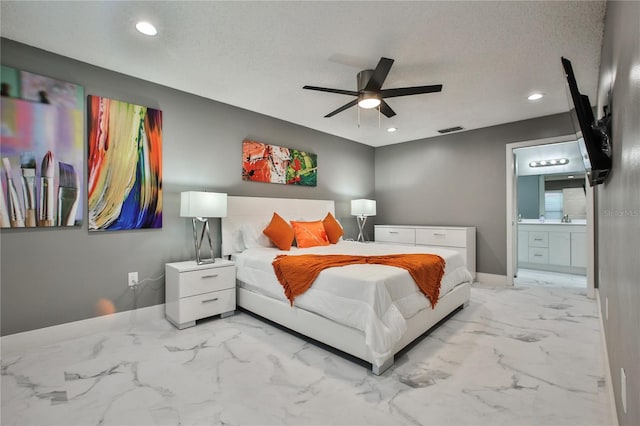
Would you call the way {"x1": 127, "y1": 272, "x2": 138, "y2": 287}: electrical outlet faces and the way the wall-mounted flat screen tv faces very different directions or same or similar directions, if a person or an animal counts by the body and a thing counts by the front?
very different directions

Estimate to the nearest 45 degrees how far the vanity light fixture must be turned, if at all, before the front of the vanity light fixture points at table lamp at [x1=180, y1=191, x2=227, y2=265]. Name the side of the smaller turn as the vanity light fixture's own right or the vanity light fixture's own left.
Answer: approximately 45° to the vanity light fixture's own right

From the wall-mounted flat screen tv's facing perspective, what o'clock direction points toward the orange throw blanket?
The orange throw blanket is roughly at 12 o'clock from the wall-mounted flat screen tv.

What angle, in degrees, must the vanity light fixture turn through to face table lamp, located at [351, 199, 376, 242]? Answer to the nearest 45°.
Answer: approximately 45° to its right

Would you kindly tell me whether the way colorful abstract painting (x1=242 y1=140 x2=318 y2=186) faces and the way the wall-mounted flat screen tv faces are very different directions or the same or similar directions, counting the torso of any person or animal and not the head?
very different directions

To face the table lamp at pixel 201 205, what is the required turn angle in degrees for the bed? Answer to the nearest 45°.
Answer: approximately 135° to its right

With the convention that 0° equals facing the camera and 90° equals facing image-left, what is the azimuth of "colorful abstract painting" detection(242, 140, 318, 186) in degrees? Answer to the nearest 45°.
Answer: approximately 315°

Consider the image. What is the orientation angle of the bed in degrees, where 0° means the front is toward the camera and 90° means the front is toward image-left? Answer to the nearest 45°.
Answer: approximately 315°

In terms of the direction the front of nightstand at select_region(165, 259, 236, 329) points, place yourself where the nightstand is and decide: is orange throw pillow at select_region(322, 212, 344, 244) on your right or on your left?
on your left

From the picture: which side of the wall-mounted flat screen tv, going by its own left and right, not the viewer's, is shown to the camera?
left
